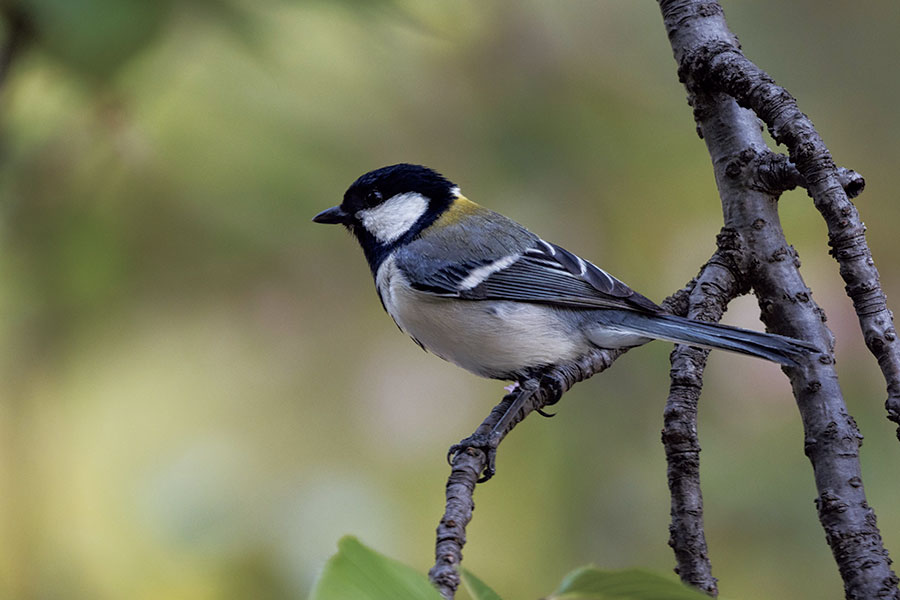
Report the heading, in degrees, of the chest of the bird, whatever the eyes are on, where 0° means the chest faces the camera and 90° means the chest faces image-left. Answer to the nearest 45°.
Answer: approximately 90°

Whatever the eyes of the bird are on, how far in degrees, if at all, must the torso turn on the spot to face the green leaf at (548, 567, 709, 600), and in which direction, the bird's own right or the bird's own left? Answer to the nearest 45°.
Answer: approximately 90° to the bird's own left
